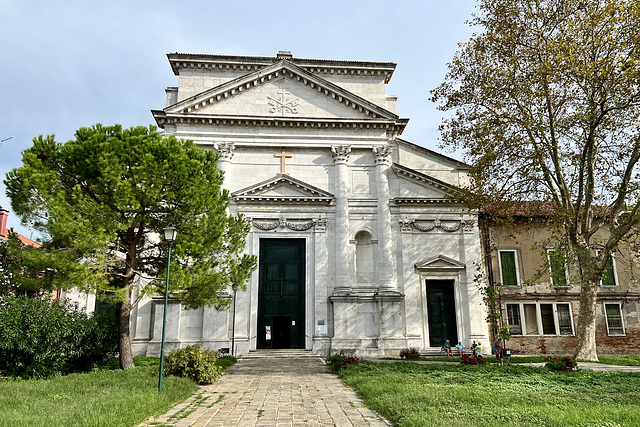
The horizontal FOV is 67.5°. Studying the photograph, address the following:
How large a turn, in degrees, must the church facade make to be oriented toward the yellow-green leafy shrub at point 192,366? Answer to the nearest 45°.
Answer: approximately 45° to its right

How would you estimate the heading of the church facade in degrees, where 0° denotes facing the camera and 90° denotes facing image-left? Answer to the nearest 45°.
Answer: approximately 0°

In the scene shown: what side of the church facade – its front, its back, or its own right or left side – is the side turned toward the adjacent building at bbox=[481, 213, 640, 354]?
left

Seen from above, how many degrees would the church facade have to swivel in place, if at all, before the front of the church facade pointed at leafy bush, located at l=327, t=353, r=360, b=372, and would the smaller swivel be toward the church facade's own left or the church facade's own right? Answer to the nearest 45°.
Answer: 0° — it already faces it
